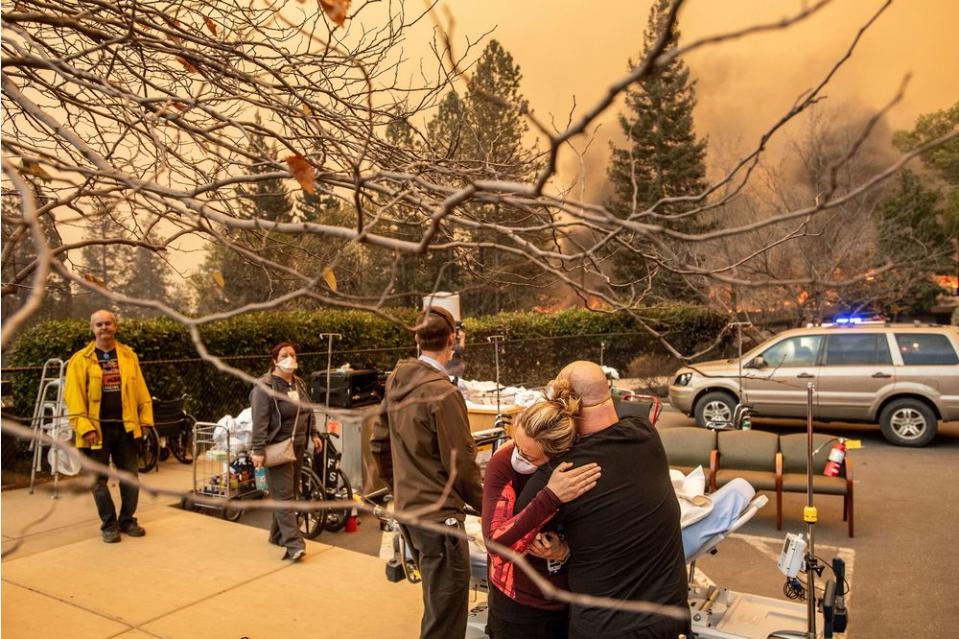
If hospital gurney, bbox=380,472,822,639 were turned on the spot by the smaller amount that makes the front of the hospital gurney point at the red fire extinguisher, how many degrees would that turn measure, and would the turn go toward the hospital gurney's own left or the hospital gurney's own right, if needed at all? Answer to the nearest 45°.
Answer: approximately 135° to the hospital gurney's own right

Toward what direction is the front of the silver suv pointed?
to the viewer's left

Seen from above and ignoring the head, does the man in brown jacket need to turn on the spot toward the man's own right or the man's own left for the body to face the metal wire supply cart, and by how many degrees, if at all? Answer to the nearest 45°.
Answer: approximately 90° to the man's own left

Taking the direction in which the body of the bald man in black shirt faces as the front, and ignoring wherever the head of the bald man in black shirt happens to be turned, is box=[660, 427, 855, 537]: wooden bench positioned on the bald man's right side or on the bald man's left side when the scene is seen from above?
on the bald man's right side

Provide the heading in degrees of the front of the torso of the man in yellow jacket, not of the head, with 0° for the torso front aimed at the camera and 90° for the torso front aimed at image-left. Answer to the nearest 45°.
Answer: approximately 0°

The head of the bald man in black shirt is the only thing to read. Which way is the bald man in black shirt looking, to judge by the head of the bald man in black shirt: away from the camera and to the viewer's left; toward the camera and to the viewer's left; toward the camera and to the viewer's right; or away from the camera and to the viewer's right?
away from the camera and to the viewer's left

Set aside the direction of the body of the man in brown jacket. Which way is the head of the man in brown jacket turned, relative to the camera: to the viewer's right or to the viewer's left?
to the viewer's right

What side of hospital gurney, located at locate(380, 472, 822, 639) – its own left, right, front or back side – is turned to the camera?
left

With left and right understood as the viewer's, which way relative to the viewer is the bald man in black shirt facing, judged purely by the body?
facing away from the viewer and to the left of the viewer

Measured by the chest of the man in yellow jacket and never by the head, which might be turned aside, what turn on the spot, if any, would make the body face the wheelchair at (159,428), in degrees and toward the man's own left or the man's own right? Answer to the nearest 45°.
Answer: approximately 180°
